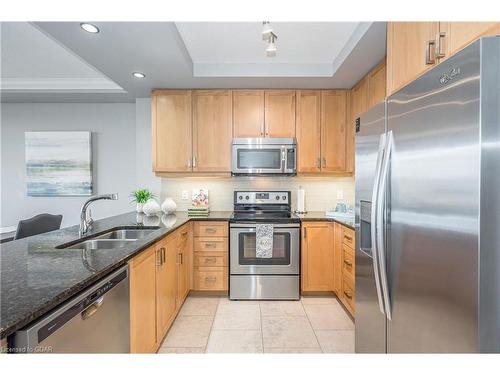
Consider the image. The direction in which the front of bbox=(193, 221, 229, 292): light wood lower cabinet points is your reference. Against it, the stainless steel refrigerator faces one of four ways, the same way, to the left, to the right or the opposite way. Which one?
to the right

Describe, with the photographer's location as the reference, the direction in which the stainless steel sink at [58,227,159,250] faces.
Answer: facing to the right of the viewer

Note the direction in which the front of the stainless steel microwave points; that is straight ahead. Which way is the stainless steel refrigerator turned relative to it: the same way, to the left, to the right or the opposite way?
to the right

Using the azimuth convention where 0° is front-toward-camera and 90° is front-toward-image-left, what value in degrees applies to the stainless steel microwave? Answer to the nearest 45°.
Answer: approximately 0°

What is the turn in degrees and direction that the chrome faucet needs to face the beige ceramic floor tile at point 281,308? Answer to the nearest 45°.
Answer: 0° — it already faces it
